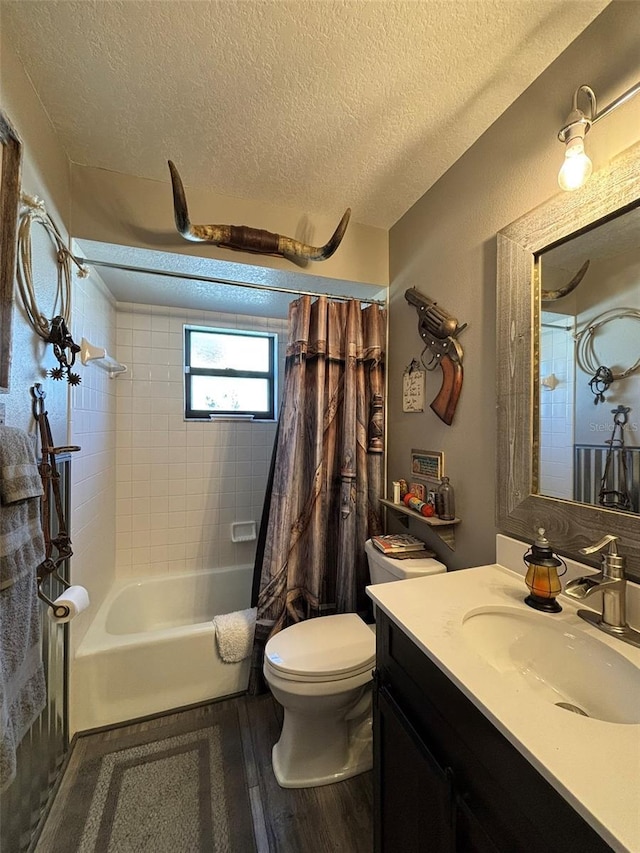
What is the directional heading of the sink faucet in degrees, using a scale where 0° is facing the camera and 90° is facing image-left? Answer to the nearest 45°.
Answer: approximately 45°

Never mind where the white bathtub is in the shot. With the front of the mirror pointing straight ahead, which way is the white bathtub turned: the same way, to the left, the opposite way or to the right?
to the left

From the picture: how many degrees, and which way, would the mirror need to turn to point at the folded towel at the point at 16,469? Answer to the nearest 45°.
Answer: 0° — it already faces it

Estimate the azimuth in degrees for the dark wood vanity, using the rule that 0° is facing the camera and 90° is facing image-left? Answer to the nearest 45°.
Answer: approximately 45°

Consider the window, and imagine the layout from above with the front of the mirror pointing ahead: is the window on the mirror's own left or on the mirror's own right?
on the mirror's own right

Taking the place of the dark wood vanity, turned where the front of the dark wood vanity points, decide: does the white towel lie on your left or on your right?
on your right

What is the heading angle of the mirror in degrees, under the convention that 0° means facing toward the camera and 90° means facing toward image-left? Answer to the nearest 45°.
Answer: approximately 45°
